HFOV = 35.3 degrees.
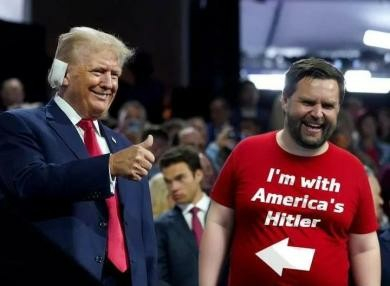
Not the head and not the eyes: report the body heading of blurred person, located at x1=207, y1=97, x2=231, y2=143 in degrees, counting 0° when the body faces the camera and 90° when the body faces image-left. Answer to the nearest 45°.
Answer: approximately 0°

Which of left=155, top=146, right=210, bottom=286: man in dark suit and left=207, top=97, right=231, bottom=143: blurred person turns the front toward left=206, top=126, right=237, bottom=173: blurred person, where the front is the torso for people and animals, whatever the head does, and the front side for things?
left=207, top=97, right=231, bottom=143: blurred person

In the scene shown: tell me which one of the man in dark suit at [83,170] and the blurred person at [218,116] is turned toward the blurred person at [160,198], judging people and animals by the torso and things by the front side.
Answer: the blurred person at [218,116]

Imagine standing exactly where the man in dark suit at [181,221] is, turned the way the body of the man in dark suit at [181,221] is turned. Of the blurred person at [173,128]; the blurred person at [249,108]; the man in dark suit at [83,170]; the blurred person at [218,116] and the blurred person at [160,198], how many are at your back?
4

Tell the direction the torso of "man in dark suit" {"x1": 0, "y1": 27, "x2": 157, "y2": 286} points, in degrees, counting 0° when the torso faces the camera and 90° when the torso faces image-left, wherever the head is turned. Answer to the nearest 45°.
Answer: approximately 315°

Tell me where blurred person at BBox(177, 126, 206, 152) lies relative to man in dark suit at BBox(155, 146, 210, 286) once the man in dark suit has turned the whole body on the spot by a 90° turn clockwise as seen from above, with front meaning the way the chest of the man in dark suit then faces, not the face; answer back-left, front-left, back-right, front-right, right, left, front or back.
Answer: right

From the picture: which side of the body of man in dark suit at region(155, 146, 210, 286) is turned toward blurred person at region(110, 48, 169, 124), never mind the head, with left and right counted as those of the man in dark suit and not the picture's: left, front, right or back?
back

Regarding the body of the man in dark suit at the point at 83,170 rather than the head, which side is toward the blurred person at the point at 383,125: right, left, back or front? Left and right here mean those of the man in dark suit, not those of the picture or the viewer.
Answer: left

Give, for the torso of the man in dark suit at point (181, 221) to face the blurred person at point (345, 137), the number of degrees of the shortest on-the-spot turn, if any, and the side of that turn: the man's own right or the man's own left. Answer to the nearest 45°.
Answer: approximately 135° to the man's own left

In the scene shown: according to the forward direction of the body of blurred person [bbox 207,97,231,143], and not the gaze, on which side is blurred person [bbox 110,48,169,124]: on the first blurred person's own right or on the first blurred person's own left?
on the first blurred person's own right
